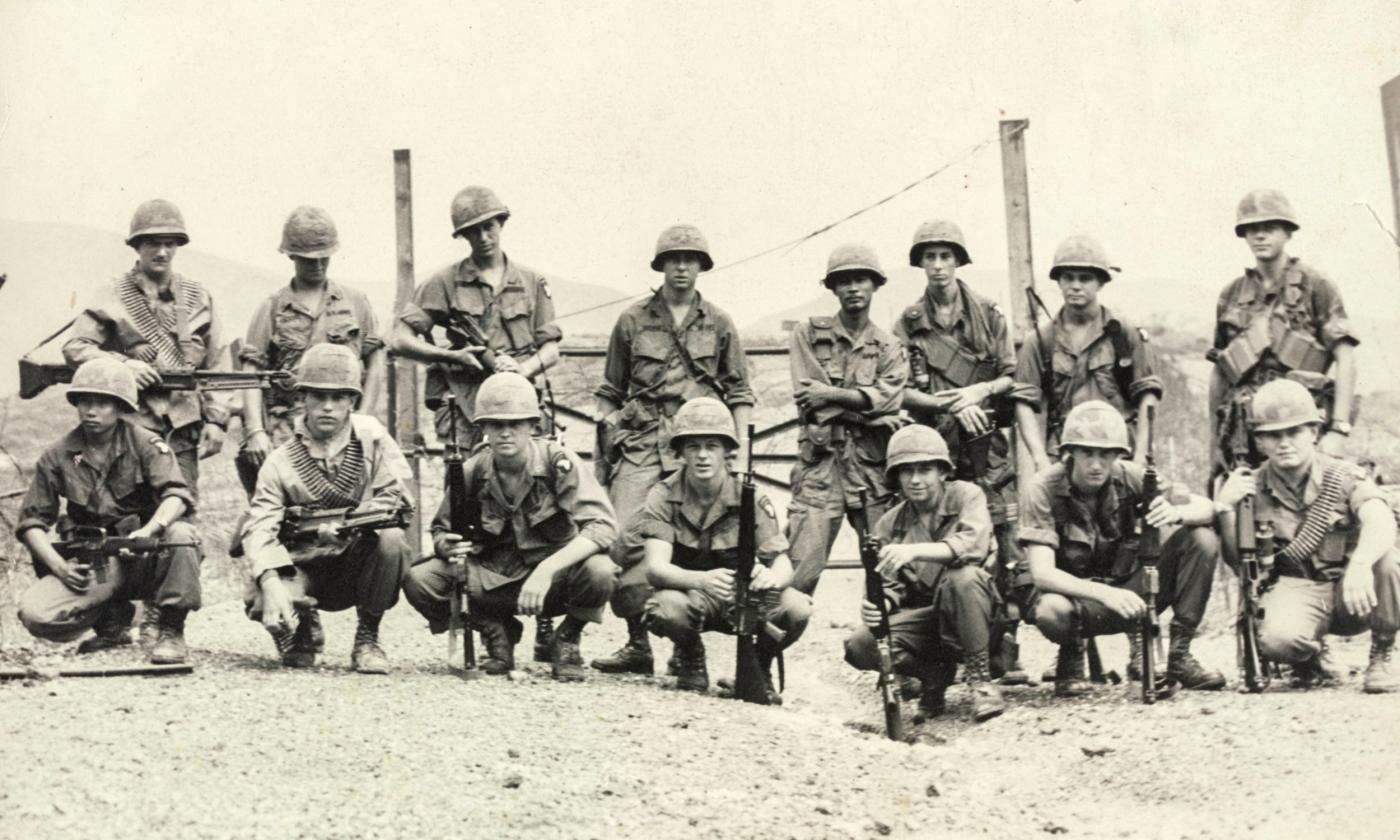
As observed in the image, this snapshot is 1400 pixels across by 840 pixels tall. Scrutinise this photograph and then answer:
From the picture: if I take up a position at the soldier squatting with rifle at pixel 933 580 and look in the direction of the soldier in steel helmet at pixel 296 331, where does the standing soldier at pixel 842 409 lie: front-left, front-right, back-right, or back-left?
front-right

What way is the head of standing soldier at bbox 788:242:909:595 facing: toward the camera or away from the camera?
toward the camera

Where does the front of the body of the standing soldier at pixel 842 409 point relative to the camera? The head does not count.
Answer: toward the camera

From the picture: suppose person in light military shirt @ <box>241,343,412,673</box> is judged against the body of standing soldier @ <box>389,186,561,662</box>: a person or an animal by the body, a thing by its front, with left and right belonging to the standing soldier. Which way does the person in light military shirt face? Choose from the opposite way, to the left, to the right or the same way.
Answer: the same way

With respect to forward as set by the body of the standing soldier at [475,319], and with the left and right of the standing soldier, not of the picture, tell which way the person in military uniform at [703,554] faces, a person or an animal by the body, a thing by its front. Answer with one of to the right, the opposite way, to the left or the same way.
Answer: the same way

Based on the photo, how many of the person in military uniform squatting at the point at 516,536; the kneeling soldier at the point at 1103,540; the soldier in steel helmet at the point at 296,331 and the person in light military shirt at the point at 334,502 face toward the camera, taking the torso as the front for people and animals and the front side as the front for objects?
4

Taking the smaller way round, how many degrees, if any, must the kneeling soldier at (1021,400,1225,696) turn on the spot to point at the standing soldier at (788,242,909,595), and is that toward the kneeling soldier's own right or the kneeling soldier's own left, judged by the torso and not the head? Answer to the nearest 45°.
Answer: approximately 90° to the kneeling soldier's own right

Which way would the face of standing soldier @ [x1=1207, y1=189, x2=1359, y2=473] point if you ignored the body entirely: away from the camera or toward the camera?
toward the camera

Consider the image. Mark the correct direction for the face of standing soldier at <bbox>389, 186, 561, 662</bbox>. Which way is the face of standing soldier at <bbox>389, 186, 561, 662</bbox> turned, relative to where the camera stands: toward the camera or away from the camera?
toward the camera

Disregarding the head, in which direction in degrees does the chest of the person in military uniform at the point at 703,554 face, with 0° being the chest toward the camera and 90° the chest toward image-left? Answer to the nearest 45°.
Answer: approximately 0°

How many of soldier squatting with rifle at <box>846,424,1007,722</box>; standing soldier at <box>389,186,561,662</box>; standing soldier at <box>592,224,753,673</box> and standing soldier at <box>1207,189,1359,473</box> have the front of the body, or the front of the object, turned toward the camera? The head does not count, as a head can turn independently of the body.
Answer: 4

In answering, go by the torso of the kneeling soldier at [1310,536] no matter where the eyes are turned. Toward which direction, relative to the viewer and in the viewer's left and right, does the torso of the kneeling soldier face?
facing the viewer

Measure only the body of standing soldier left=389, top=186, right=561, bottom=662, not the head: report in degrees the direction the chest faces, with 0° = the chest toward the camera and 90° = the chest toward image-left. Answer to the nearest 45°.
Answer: approximately 0°

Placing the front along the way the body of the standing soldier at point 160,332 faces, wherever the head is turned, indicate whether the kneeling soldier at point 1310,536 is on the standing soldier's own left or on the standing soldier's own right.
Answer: on the standing soldier's own left

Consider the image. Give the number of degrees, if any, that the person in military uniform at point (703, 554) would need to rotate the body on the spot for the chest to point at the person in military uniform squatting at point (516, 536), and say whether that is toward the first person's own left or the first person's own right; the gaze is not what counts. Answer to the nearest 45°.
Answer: approximately 90° to the first person's own right

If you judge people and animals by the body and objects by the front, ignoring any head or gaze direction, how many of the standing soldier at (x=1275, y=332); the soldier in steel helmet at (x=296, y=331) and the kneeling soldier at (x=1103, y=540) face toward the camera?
3

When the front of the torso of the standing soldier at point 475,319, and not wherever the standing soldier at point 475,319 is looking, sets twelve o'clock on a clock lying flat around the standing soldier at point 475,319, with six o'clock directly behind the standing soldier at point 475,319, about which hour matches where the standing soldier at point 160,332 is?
the standing soldier at point 160,332 is roughly at 3 o'clock from the standing soldier at point 475,319.

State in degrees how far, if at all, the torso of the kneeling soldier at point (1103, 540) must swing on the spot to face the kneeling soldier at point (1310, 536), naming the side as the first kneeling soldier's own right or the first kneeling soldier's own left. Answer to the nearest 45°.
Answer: approximately 90° to the first kneeling soldier's own left

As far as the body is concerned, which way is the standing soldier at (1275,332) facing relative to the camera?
toward the camera

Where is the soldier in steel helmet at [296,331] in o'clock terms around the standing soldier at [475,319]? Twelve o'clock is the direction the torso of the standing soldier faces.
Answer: The soldier in steel helmet is roughly at 3 o'clock from the standing soldier.

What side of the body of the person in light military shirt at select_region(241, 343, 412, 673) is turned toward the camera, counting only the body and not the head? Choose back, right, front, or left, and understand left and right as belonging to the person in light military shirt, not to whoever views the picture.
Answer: front
